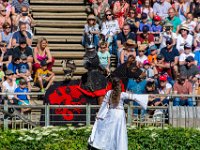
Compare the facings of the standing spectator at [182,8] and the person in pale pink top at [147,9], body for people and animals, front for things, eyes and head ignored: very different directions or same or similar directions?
same or similar directions

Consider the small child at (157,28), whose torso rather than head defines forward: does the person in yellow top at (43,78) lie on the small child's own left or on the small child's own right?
on the small child's own right

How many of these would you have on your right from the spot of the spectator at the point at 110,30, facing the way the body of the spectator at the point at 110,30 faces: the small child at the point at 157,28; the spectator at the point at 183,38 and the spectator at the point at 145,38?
0

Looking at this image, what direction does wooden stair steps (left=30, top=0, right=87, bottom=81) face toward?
toward the camera

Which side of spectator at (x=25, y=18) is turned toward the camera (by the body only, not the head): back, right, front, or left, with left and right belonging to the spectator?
front

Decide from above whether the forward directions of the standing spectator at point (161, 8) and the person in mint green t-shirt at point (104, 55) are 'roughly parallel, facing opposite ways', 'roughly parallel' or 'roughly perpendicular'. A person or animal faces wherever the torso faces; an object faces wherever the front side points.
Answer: roughly parallel

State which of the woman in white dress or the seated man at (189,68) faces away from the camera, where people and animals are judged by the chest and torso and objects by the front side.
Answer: the woman in white dress

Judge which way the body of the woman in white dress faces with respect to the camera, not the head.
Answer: away from the camera

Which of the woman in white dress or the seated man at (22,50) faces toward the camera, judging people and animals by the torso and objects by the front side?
the seated man

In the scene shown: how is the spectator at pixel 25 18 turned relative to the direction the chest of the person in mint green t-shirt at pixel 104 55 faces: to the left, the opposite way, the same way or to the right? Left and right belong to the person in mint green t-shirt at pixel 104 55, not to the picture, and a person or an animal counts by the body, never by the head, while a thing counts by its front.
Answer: the same way

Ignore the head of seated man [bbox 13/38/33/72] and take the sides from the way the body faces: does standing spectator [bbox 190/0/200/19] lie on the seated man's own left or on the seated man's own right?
on the seated man's own left

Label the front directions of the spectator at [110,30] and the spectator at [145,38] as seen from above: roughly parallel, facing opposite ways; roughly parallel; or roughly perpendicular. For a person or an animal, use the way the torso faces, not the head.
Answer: roughly parallel

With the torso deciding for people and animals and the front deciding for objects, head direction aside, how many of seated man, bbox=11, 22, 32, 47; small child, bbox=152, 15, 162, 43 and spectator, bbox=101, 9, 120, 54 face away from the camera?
0

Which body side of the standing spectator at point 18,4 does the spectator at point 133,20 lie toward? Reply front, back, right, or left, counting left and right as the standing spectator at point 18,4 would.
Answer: left

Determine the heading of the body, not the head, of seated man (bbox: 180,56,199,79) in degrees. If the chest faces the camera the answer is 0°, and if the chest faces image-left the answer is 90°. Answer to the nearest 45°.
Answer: approximately 0°

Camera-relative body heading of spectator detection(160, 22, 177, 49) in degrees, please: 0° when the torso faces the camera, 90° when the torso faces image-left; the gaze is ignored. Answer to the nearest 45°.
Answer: approximately 0°

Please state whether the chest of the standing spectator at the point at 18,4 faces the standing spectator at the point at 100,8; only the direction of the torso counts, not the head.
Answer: no

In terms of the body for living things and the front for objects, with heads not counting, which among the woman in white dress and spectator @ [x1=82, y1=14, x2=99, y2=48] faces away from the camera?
the woman in white dress

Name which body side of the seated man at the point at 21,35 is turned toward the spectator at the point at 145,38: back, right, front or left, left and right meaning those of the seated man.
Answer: left
